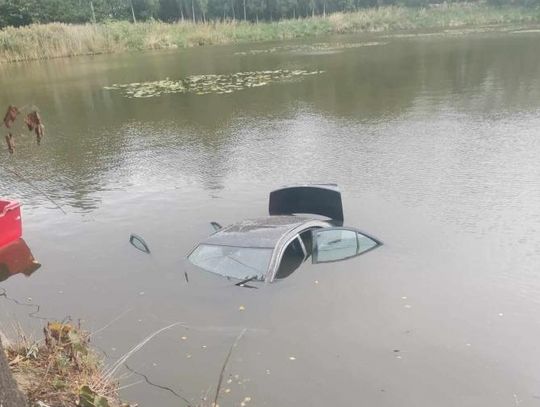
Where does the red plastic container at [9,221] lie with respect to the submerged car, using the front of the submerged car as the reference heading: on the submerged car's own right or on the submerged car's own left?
on the submerged car's own right

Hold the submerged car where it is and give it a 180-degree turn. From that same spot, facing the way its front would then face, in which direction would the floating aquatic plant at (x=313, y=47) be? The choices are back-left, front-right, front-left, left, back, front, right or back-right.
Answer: front-left

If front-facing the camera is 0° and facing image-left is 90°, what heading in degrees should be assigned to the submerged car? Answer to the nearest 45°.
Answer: approximately 45°
